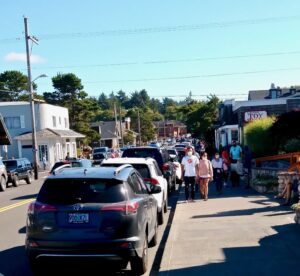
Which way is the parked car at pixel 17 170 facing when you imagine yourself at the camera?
facing the viewer and to the left of the viewer

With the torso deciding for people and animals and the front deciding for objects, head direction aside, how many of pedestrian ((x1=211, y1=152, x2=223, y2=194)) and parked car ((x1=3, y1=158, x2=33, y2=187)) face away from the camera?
0

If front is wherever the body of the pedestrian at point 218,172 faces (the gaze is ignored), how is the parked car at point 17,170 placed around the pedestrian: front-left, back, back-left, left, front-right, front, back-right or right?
back-right

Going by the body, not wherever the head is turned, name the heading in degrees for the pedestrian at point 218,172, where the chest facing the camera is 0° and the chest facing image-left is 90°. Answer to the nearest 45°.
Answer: approximately 0°

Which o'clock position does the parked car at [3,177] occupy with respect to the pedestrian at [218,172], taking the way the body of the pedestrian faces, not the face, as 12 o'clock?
The parked car is roughly at 4 o'clock from the pedestrian.

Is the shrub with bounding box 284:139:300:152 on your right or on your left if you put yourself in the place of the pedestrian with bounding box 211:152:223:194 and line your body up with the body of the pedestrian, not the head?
on your left

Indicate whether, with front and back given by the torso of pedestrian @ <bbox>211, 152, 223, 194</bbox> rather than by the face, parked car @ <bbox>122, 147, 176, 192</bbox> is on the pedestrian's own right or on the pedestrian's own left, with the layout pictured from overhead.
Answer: on the pedestrian's own right

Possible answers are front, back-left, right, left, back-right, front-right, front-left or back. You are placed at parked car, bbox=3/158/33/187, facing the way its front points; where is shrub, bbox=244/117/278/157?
left

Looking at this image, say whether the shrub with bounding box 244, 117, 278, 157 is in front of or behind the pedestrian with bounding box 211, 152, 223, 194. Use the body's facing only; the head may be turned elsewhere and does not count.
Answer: behind
